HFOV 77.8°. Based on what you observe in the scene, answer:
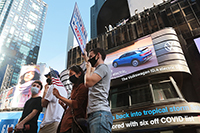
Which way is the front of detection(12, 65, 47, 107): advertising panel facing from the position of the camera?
facing the viewer

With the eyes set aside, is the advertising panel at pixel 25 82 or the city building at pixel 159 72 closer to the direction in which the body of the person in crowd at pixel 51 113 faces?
the advertising panel

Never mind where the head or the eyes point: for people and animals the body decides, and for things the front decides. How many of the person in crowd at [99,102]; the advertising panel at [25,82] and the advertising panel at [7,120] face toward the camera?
2

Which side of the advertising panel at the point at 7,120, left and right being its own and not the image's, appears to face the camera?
front

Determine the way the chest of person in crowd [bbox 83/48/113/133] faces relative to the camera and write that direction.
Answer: to the viewer's left

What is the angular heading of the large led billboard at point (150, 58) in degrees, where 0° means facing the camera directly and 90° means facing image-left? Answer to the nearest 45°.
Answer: approximately 45°

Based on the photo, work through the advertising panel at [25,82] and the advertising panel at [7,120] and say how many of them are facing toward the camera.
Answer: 2

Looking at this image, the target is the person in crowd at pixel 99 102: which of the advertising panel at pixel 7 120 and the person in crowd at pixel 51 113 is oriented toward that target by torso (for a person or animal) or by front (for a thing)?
the advertising panel

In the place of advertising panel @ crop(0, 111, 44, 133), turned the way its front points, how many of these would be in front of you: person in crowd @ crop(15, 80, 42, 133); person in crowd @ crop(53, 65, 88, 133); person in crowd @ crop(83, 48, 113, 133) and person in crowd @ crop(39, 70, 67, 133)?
4

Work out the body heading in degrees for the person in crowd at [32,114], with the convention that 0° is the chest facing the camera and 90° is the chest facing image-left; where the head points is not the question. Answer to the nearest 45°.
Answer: approximately 45°

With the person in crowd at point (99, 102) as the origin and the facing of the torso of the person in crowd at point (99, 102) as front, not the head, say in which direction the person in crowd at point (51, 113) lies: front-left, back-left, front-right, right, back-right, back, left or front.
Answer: front-right

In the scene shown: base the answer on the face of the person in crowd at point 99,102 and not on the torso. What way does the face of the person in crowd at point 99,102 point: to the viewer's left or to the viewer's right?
to the viewer's left

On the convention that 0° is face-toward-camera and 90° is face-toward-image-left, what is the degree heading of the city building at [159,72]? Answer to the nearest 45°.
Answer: approximately 45°

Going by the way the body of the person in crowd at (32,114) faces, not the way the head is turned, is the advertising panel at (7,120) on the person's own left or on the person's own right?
on the person's own right

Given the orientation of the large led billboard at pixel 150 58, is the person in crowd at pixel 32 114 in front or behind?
in front
